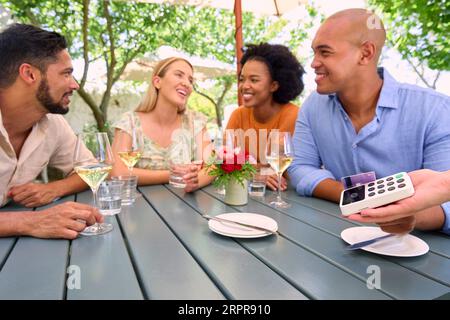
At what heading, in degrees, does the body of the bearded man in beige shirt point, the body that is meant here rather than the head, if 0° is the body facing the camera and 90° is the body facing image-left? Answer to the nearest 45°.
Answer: approximately 315°

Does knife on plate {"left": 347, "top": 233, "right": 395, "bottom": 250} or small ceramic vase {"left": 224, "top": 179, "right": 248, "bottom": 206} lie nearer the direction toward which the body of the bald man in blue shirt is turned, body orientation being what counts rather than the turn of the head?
the small ceramic vase

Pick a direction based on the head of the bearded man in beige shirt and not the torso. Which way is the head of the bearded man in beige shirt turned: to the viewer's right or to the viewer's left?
to the viewer's right

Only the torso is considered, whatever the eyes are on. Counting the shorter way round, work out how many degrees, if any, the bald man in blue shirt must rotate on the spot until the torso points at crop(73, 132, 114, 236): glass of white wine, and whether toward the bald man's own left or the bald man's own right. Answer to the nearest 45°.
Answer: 0° — they already face it

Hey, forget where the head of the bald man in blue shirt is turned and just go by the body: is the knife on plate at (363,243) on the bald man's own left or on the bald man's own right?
on the bald man's own left

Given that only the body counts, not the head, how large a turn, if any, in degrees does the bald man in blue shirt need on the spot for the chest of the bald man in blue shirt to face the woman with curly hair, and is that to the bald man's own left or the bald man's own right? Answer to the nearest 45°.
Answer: approximately 90° to the bald man's own right

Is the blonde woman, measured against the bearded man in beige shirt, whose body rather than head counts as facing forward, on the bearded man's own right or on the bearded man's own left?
on the bearded man's own left

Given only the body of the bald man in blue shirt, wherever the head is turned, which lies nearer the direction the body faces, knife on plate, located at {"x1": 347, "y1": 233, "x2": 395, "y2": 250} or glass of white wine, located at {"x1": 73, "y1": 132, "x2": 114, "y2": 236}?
the glass of white wine

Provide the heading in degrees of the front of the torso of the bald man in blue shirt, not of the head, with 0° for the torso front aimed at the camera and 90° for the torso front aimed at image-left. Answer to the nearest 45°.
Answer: approximately 45°
